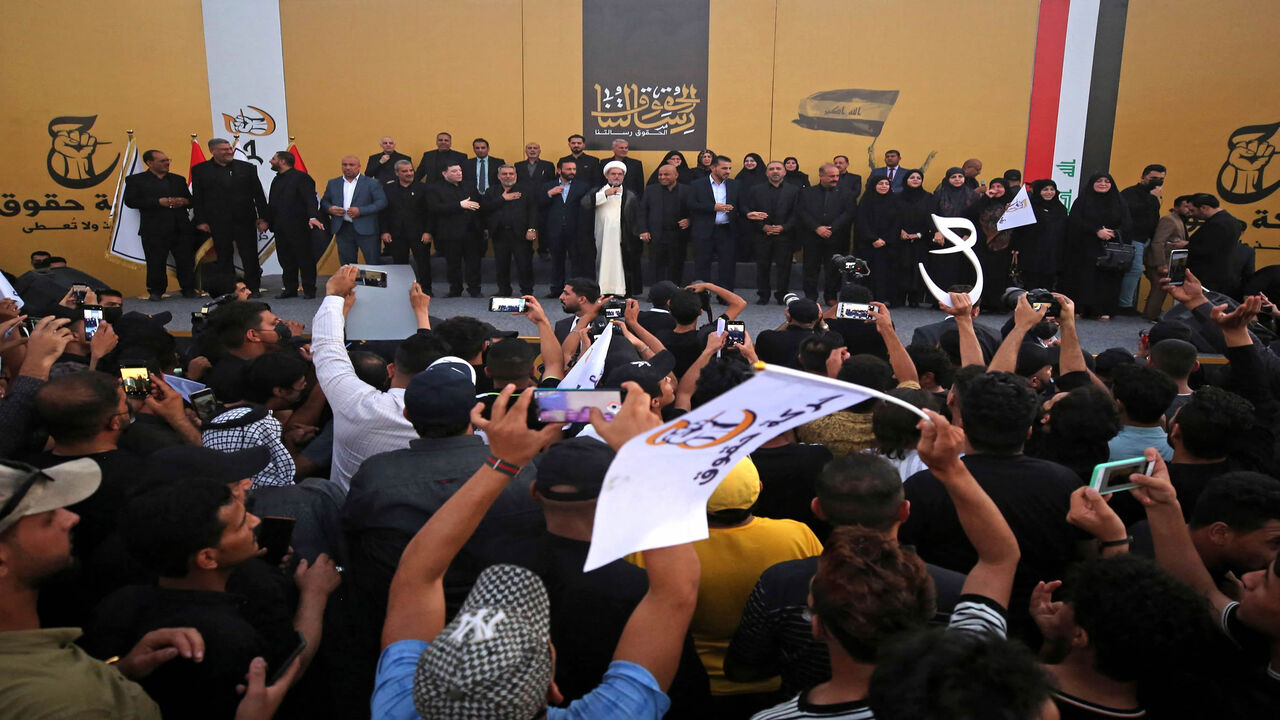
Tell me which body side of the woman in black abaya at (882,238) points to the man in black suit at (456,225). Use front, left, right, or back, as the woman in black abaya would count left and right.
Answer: right

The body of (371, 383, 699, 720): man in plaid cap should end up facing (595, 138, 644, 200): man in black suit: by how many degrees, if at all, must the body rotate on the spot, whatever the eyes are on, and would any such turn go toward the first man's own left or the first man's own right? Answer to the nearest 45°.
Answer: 0° — they already face them

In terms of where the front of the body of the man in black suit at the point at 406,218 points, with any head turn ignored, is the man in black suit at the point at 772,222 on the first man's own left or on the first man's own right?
on the first man's own left

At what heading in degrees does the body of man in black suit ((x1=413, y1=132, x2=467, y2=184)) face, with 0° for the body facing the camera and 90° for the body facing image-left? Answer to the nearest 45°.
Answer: approximately 0°

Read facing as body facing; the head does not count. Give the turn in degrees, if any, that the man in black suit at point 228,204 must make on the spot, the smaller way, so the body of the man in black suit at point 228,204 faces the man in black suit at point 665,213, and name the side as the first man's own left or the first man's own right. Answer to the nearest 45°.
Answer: approximately 90° to the first man's own left

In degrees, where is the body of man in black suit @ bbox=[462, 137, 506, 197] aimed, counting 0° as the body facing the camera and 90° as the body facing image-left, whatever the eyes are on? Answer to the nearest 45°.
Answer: approximately 0°

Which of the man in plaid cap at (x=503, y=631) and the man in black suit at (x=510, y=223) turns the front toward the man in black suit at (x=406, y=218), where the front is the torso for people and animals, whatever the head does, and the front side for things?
the man in plaid cap
